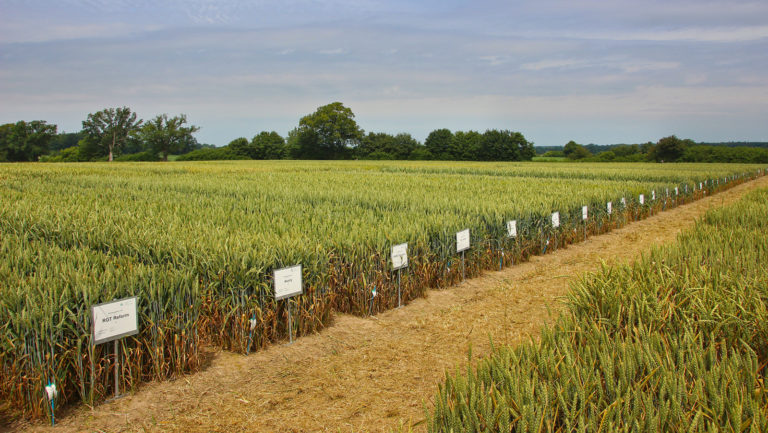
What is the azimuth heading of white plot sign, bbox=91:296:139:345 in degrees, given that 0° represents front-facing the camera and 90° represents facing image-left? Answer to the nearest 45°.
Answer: approximately 315°

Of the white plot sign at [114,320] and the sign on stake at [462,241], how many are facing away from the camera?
0

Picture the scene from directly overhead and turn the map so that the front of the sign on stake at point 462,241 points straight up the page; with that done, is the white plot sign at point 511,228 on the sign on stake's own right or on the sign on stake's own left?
on the sign on stake's own left

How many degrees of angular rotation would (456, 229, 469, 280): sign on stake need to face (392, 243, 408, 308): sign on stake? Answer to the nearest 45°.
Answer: approximately 90° to its right

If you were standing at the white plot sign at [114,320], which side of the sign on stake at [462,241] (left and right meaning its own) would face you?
right

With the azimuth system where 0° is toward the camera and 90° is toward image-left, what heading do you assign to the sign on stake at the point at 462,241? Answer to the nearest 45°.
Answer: approximately 315°

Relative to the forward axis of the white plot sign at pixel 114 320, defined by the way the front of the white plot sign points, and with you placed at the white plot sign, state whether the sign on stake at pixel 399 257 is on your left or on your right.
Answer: on your left
